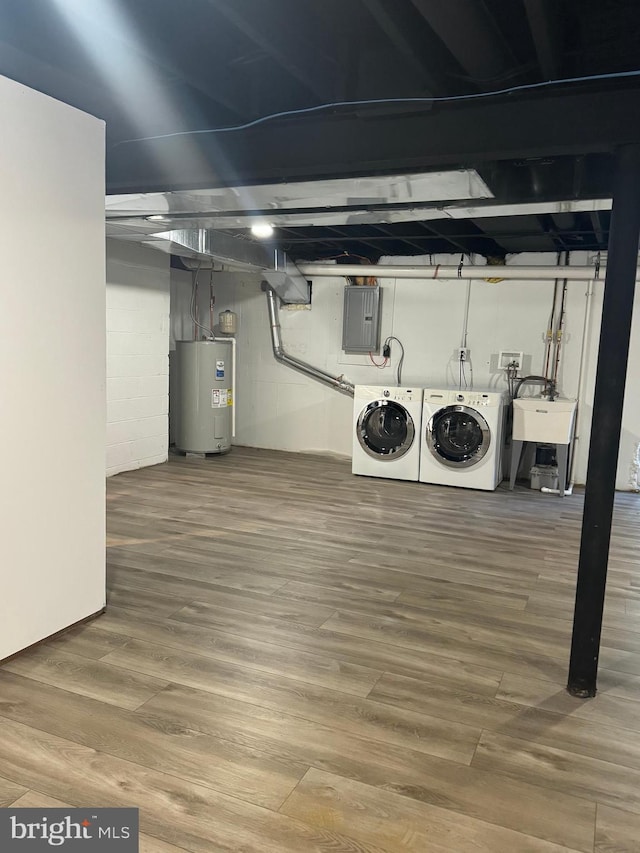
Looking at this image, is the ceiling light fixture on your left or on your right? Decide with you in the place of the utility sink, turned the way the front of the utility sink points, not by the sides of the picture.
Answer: on your right

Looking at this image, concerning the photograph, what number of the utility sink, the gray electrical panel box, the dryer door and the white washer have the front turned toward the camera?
4

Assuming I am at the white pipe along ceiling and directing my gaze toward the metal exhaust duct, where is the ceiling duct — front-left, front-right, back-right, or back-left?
front-left

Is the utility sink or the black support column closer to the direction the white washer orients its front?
the black support column

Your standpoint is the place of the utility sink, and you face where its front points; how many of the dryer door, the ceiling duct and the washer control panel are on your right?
3

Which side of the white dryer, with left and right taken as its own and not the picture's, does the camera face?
front

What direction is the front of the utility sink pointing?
toward the camera

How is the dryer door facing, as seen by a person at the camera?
facing the viewer

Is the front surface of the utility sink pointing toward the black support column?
yes

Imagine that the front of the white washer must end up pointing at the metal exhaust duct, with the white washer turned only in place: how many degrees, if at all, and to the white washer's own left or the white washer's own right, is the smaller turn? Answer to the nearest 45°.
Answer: approximately 135° to the white washer's own right

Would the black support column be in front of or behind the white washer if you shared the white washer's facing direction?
in front

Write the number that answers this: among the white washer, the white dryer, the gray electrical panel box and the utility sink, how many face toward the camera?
4

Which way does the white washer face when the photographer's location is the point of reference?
facing the viewer

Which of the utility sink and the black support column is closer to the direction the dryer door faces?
the black support column

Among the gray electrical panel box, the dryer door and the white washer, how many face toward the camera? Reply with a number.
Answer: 3

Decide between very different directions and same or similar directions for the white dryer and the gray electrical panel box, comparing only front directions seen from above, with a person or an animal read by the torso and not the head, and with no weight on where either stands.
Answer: same or similar directions

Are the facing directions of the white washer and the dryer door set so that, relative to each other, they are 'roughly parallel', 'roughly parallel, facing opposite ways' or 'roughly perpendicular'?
roughly parallel
